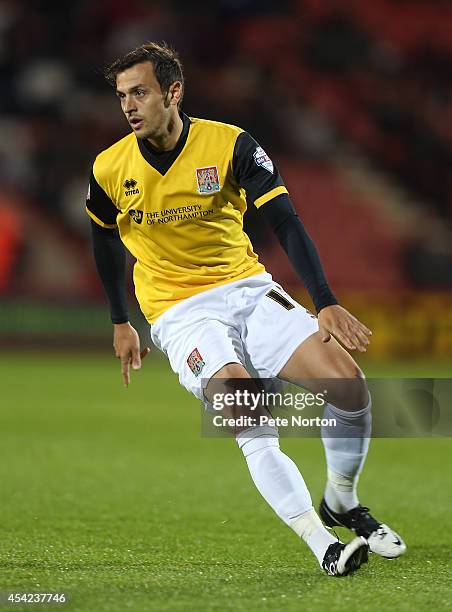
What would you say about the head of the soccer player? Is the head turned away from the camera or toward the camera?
toward the camera

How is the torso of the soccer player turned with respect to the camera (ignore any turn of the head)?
toward the camera
